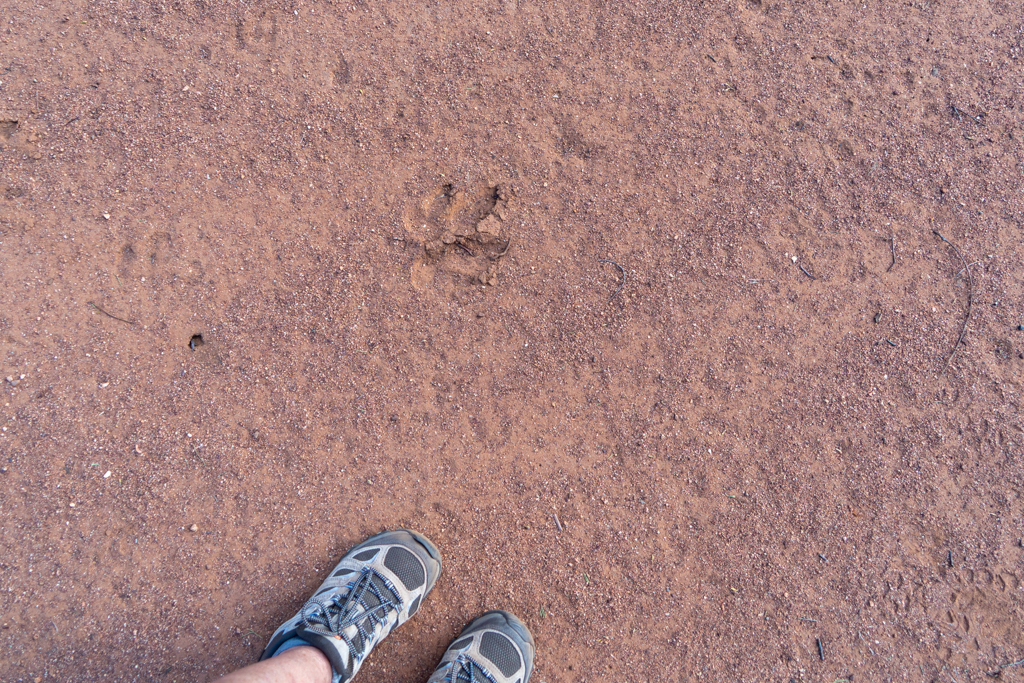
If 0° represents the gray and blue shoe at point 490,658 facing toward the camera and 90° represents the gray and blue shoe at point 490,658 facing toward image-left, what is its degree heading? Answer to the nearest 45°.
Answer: approximately 225°

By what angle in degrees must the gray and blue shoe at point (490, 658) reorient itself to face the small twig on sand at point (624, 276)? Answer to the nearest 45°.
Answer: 0° — it already faces it

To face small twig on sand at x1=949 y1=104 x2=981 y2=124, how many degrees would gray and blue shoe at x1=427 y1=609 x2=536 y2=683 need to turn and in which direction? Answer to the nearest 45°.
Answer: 0° — it already faces it

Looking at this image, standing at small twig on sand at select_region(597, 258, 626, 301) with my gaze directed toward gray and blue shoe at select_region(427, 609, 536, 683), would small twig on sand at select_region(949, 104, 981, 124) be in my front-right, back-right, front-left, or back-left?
back-left
